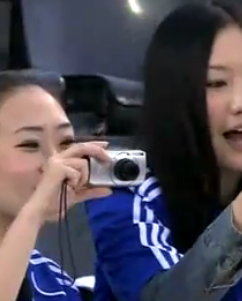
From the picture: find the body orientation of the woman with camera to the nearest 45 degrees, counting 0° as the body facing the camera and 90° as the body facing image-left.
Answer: approximately 315°
